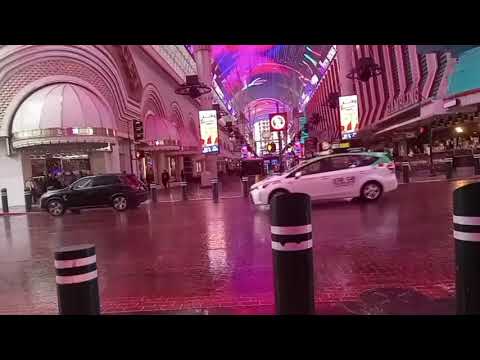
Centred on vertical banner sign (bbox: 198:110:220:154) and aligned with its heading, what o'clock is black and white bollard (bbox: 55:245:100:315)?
The black and white bollard is roughly at 12 o'clock from the vertical banner sign.

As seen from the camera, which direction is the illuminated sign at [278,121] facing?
toward the camera

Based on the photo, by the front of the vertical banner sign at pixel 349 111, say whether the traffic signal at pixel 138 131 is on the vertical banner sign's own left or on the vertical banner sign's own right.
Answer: on the vertical banner sign's own right

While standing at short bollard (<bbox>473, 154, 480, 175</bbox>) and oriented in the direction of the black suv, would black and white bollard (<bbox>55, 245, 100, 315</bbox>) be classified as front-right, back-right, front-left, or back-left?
front-left

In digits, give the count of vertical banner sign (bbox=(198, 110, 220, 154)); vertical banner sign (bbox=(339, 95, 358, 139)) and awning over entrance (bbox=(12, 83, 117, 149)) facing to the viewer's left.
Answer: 0

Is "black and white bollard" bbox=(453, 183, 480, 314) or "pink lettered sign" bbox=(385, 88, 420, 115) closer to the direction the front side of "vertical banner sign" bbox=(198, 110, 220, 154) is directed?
the black and white bollard

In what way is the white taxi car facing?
to the viewer's left

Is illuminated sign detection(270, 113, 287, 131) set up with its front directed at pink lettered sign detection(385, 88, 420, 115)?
no

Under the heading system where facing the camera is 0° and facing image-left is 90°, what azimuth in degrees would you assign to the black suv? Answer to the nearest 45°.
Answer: approximately 90°

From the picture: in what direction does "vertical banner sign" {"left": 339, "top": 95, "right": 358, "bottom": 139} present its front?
toward the camera

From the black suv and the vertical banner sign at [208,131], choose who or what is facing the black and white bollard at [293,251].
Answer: the vertical banner sign

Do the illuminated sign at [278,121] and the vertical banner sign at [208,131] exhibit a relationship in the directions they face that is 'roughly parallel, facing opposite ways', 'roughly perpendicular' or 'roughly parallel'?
roughly parallel

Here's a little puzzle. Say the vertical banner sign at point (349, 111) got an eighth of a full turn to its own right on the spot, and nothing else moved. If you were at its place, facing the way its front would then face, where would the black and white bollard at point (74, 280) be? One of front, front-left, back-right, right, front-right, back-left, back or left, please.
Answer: front-left

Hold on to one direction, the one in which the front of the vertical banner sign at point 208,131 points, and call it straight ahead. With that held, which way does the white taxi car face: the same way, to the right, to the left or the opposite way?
to the right

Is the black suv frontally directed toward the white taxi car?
no

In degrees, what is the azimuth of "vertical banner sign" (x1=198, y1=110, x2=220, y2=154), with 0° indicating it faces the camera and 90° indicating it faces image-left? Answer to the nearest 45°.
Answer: approximately 0°

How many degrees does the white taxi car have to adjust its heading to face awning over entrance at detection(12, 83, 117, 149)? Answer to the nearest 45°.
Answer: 0° — it already faces it

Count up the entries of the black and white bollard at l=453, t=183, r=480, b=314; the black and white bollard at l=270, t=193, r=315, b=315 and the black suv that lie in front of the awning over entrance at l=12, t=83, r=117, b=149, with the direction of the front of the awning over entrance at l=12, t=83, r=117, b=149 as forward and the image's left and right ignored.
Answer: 3
